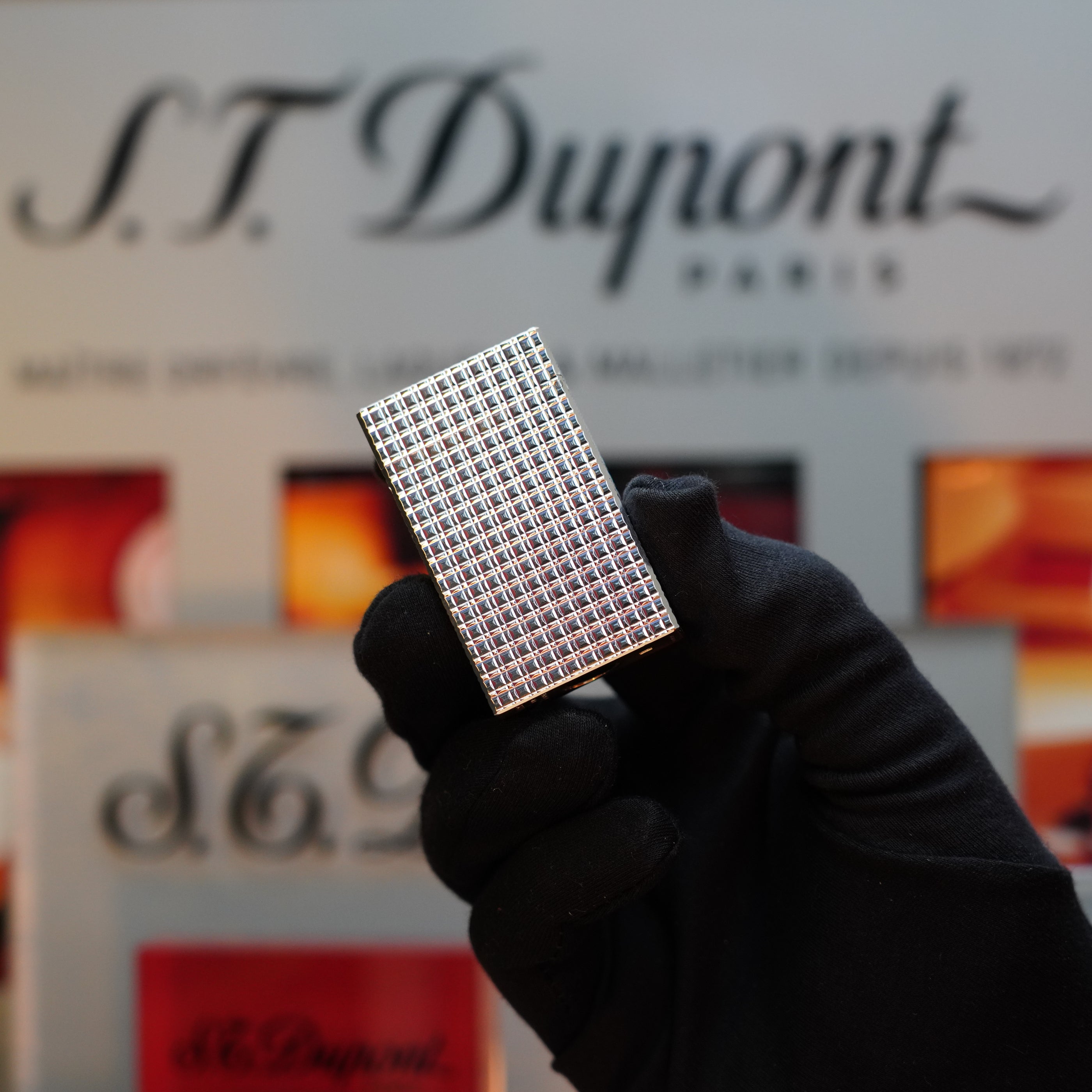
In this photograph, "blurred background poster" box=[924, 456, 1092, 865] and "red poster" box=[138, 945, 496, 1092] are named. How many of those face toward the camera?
2

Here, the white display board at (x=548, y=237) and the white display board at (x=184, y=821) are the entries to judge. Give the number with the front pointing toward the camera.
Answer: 2

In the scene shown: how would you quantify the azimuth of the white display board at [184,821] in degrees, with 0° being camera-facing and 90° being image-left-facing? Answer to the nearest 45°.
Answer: approximately 0°

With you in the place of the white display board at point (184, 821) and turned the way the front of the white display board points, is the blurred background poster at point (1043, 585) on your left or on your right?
on your left

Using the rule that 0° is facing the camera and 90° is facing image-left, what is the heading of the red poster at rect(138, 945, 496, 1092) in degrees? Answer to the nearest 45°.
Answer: approximately 0°
